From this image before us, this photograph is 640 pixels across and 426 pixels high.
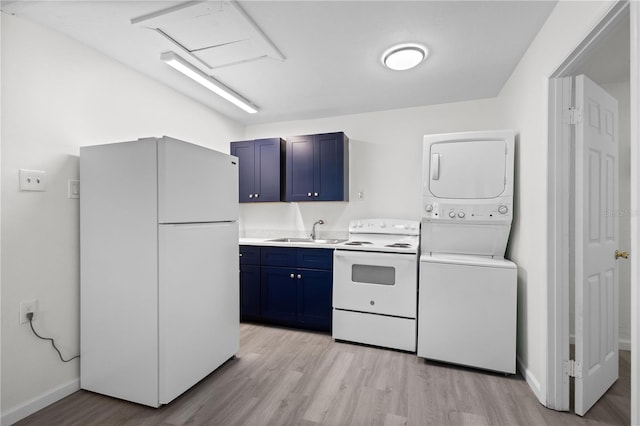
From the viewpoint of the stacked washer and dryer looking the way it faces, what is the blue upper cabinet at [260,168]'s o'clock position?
The blue upper cabinet is roughly at 3 o'clock from the stacked washer and dryer.

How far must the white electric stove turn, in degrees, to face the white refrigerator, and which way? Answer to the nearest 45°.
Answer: approximately 45° to its right

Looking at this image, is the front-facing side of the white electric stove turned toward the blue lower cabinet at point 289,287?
no

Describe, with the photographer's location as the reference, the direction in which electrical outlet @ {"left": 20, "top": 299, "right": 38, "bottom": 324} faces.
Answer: facing the viewer and to the right of the viewer

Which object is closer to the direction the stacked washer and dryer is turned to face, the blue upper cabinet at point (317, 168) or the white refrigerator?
the white refrigerator

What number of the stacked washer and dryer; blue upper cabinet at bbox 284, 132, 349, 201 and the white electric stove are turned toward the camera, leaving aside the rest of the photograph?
3

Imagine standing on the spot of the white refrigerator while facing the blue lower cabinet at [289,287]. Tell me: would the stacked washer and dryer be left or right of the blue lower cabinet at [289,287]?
right

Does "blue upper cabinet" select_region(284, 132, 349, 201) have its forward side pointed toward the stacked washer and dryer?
no

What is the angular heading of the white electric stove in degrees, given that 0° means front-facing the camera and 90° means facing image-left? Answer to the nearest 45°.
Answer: approximately 0°

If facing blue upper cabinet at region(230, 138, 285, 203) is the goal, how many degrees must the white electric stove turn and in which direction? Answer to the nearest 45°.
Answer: approximately 135° to its right

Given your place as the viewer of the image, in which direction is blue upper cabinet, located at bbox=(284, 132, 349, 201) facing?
facing the viewer

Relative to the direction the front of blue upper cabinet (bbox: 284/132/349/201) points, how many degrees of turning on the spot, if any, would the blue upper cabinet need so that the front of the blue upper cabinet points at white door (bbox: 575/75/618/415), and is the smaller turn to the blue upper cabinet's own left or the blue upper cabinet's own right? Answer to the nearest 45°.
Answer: approximately 45° to the blue upper cabinet's own left

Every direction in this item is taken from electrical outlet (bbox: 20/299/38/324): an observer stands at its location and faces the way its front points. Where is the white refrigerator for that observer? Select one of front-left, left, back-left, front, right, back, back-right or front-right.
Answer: front

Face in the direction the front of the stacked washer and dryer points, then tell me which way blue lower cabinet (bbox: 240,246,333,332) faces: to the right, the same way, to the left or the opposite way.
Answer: the same way

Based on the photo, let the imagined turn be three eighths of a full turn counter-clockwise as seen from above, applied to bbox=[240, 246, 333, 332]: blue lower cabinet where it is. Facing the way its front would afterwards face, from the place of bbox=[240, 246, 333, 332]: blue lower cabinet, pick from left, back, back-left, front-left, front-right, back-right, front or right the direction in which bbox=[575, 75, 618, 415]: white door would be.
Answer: front-right

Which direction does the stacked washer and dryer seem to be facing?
toward the camera
